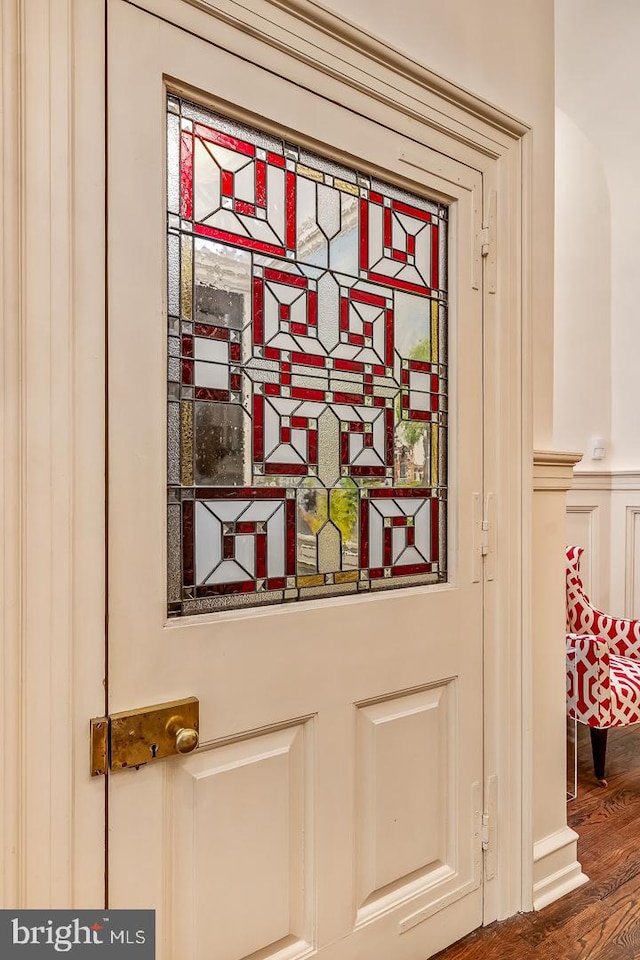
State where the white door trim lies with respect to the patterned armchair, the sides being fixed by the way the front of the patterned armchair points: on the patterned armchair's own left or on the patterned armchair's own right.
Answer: on the patterned armchair's own right

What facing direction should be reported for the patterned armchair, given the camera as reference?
facing the viewer and to the right of the viewer

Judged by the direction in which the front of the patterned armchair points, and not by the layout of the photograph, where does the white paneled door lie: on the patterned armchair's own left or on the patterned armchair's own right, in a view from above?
on the patterned armchair's own right
